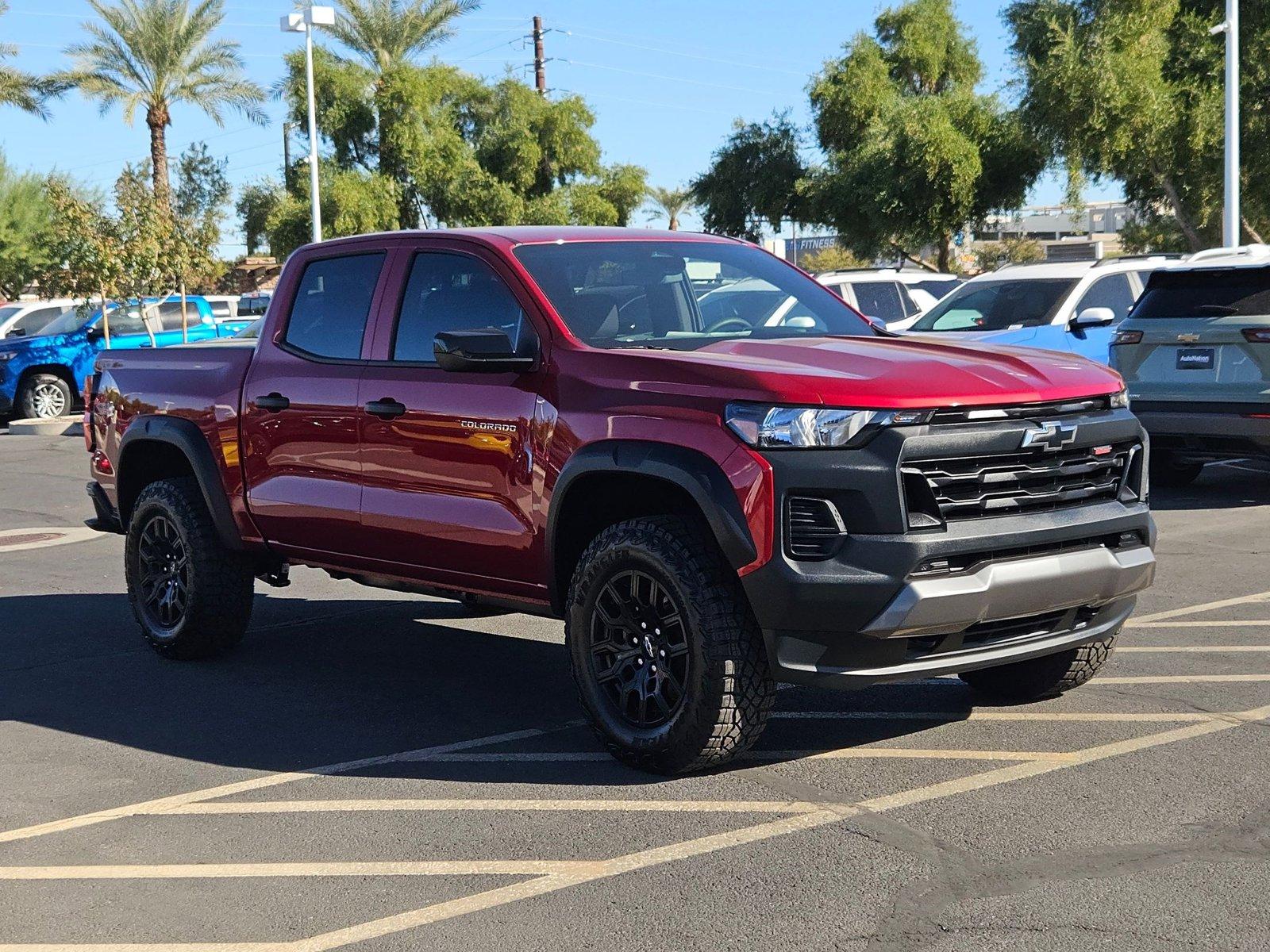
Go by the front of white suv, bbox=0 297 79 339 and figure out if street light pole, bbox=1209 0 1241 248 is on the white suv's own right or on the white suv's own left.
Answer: on the white suv's own left

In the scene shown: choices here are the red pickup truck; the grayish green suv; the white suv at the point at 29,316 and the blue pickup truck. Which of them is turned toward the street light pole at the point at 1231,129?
the grayish green suv

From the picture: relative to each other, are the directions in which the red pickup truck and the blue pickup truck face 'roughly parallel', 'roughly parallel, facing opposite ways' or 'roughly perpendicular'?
roughly perpendicular

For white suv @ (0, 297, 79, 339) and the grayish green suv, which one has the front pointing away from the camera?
the grayish green suv

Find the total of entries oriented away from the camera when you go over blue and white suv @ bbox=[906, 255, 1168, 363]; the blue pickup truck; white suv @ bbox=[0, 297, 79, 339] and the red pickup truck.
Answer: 0

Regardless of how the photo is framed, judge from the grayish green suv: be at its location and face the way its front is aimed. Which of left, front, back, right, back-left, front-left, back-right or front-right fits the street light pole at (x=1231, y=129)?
front

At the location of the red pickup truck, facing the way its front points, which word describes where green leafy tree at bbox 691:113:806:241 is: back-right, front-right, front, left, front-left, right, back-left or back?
back-left

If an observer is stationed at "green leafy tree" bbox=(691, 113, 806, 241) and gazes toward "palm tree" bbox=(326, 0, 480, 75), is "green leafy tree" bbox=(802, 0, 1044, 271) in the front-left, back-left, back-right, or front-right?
back-left

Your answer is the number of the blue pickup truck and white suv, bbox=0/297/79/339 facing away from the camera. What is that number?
0

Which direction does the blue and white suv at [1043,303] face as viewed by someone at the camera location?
facing the viewer and to the left of the viewer

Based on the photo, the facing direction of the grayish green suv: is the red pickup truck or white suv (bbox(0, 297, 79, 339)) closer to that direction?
the white suv

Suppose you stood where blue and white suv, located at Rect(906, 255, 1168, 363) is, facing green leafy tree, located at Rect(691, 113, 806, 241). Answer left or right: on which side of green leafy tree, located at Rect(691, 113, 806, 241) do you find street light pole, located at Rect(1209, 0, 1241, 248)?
right

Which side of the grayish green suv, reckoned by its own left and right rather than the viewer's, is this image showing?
back
